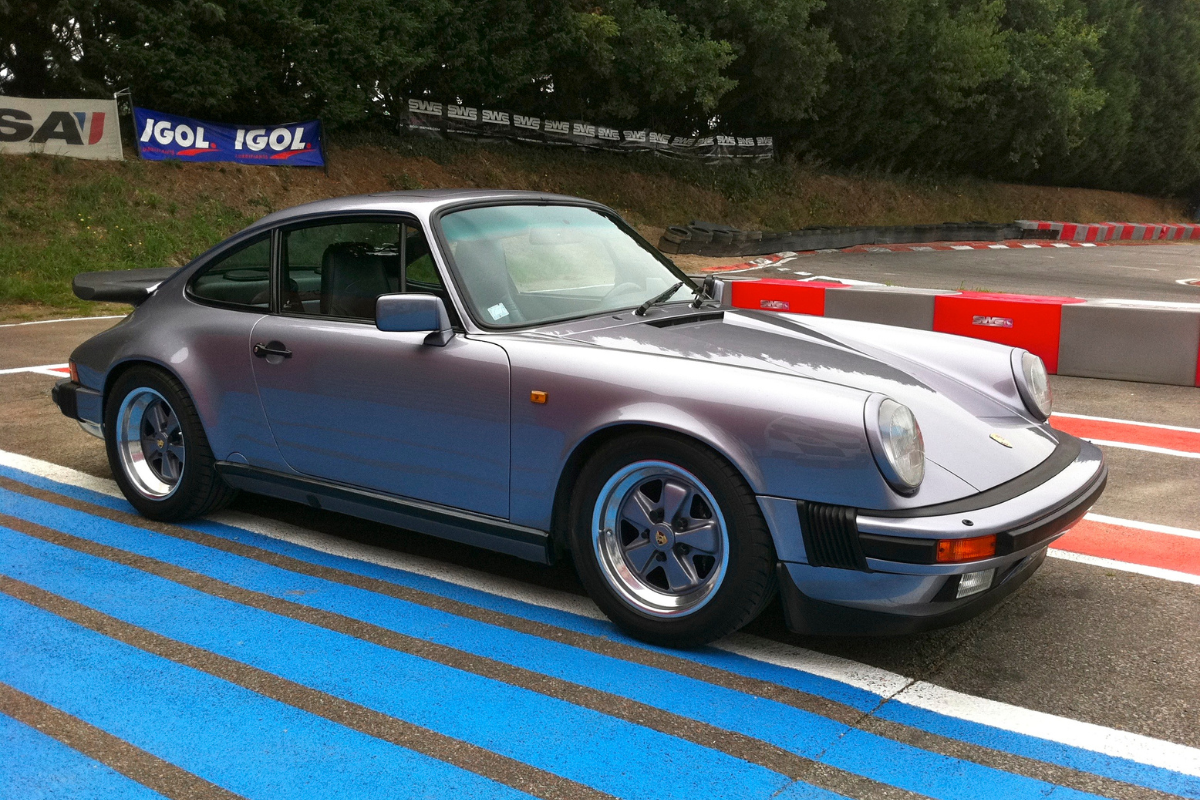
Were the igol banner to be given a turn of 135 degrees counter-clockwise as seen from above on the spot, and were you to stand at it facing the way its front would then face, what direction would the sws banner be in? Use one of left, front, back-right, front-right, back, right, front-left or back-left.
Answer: front

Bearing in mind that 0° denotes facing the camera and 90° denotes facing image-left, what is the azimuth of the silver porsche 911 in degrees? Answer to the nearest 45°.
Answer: approximately 315°

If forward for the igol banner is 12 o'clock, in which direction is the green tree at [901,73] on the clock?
The green tree is roughly at 8 o'clock from the igol banner.

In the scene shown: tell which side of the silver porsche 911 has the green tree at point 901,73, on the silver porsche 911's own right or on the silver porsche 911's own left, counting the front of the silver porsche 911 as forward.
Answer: on the silver porsche 911's own left

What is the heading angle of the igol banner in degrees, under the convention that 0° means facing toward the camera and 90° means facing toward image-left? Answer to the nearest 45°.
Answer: approximately 0°
